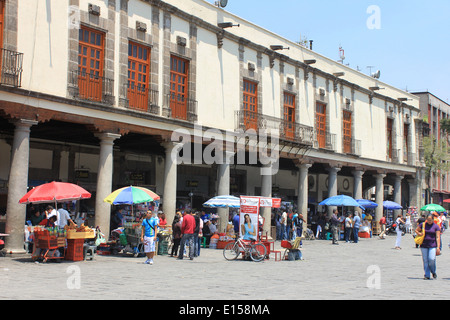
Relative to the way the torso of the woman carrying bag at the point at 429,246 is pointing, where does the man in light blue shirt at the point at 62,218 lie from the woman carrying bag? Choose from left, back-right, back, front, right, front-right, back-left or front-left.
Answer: right

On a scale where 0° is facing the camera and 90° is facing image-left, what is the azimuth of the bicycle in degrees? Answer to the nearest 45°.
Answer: approximately 90°

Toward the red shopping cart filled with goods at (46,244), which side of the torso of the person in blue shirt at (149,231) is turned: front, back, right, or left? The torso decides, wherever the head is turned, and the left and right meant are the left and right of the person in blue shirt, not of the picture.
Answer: right

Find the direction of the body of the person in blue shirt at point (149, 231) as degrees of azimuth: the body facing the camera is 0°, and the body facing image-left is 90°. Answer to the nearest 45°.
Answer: approximately 0°

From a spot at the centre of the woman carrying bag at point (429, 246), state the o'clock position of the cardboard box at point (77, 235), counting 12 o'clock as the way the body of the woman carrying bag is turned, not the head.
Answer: The cardboard box is roughly at 3 o'clock from the woman carrying bag.

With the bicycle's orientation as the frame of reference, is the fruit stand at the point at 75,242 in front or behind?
in front

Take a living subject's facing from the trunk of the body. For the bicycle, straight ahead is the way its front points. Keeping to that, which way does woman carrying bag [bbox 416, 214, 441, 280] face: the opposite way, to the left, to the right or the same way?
to the left

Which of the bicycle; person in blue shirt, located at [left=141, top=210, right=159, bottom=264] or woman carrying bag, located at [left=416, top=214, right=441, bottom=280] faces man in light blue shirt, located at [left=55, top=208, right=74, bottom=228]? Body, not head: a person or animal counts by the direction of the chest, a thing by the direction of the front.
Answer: the bicycle

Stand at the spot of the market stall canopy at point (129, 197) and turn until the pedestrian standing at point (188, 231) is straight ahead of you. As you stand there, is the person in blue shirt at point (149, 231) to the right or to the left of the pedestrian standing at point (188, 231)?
right

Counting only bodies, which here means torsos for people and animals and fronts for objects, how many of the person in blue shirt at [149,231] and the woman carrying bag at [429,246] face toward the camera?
2

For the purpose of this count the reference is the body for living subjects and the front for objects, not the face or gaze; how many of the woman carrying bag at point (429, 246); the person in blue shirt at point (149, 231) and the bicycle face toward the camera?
2

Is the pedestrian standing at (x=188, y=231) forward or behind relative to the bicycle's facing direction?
forward

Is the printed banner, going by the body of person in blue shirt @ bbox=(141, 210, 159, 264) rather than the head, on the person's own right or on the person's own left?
on the person's own left

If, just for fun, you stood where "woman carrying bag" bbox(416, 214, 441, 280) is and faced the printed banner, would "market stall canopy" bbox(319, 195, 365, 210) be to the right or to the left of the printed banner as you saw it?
right

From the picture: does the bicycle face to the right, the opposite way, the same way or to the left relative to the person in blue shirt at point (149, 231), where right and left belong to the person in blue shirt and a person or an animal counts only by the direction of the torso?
to the right
